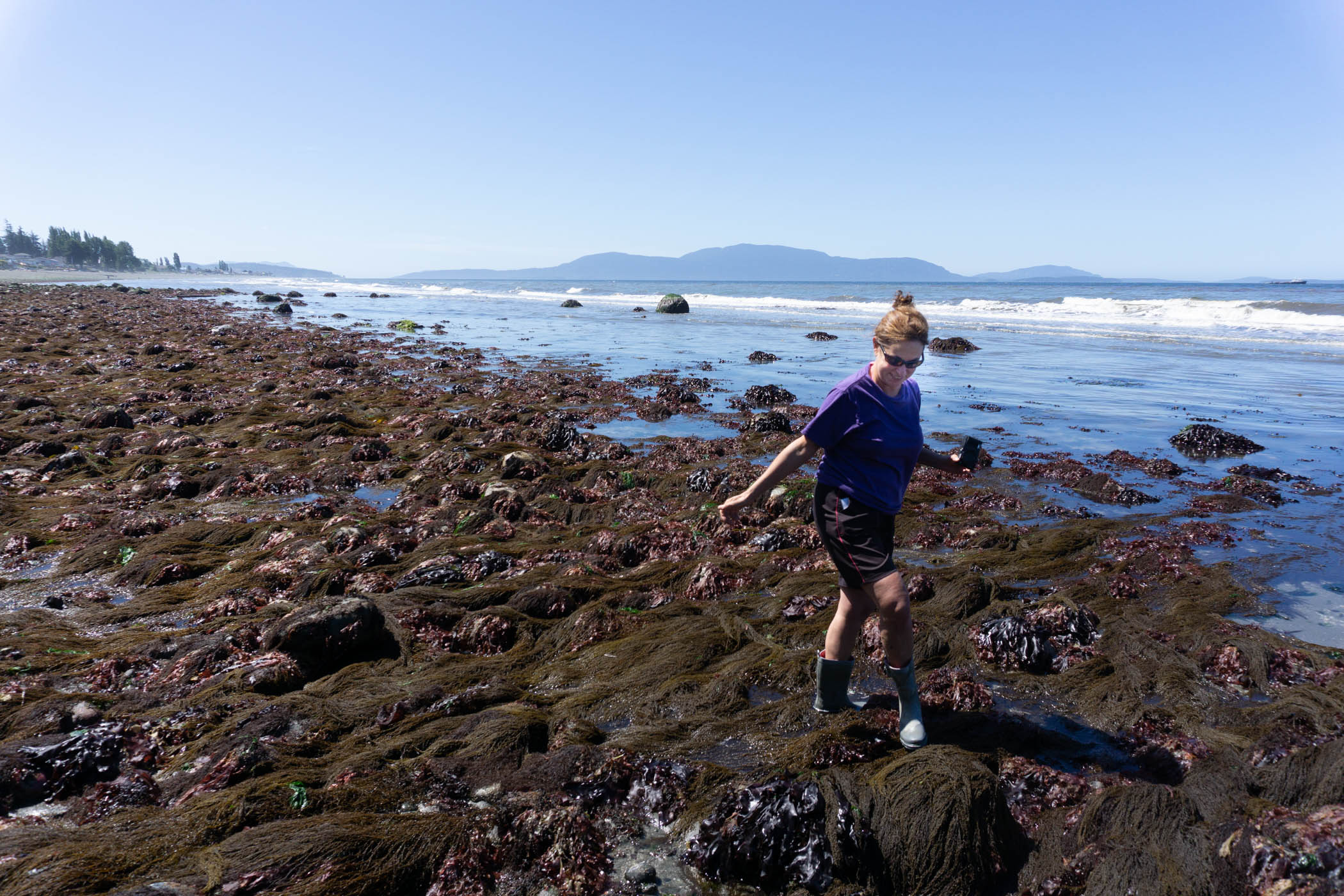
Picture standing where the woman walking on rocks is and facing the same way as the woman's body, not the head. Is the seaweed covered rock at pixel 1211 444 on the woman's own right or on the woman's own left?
on the woman's own left

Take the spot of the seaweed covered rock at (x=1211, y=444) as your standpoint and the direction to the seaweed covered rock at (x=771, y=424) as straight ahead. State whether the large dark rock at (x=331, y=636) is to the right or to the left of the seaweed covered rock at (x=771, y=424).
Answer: left

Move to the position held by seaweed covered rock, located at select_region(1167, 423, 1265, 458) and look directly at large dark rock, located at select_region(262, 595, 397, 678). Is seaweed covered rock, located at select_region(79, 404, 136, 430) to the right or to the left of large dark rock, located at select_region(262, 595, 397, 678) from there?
right

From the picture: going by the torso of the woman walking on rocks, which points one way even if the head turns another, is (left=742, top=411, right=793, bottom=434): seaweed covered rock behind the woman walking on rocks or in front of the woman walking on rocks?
behind
